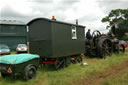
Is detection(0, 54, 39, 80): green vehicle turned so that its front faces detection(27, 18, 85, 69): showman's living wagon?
yes

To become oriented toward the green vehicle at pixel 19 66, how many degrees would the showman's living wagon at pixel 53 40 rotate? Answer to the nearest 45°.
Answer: approximately 180°

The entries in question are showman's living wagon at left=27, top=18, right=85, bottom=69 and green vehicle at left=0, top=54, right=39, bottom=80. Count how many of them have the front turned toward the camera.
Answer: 0

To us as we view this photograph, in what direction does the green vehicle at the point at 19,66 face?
facing away from the viewer and to the right of the viewer

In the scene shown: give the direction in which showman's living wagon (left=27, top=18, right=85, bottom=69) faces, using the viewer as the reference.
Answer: facing away from the viewer and to the right of the viewer
